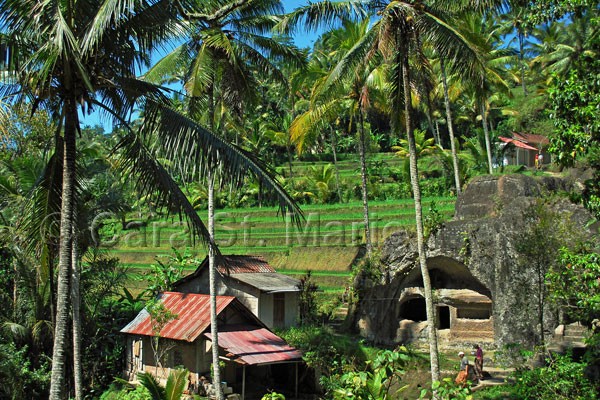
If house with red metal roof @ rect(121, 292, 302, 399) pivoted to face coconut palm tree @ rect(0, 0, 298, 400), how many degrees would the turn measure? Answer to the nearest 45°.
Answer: approximately 45° to its right

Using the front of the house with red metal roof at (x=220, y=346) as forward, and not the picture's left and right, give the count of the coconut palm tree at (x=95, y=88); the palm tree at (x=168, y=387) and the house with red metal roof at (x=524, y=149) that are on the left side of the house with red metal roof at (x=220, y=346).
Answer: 1

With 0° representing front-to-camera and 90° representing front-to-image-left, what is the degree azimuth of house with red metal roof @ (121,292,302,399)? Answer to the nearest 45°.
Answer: approximately 315°

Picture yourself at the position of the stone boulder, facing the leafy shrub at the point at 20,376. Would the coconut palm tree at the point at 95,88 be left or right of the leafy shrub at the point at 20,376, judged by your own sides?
left

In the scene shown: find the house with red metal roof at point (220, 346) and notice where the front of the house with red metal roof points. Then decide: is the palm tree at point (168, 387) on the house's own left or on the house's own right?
on the house's own right

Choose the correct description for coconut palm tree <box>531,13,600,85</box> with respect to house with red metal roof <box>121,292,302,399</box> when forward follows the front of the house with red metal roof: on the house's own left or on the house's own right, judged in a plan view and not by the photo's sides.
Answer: on the house's own left
